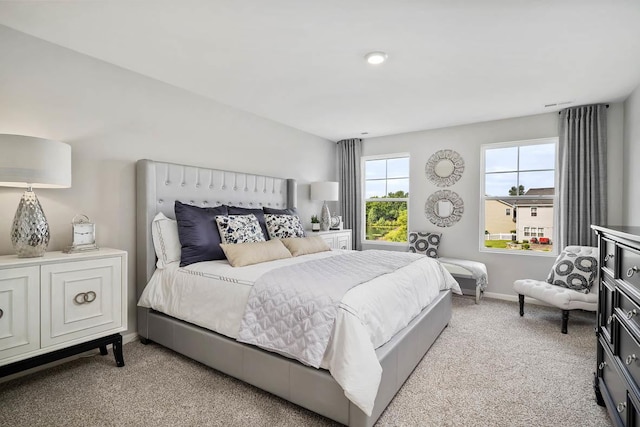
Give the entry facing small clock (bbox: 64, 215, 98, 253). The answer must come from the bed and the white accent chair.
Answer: the white accent chair

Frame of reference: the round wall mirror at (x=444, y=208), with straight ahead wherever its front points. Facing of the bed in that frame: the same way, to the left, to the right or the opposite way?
to the left

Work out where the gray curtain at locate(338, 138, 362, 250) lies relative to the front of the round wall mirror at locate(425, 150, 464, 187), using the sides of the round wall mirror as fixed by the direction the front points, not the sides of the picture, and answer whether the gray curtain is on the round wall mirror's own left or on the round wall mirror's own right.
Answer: on the round wall mirror's own right

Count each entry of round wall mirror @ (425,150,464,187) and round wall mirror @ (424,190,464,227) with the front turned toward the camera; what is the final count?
2

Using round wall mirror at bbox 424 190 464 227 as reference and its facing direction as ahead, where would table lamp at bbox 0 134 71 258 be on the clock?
The table lamp is roughly at 1 o'clock from the round wall mirror.

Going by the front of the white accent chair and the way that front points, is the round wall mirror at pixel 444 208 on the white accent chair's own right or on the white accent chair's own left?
on the white accent chair's own right

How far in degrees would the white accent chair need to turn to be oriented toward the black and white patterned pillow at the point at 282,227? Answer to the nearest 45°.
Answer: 0° — it already faces it

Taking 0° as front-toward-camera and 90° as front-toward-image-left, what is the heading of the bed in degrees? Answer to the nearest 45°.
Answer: approximately 315°

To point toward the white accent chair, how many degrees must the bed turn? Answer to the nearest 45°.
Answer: approximately 45° to its left

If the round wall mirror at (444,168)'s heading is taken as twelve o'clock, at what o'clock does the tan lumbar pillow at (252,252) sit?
The tan lumbar pillow is roughly at 1 o'clock from the round wall mirror.
